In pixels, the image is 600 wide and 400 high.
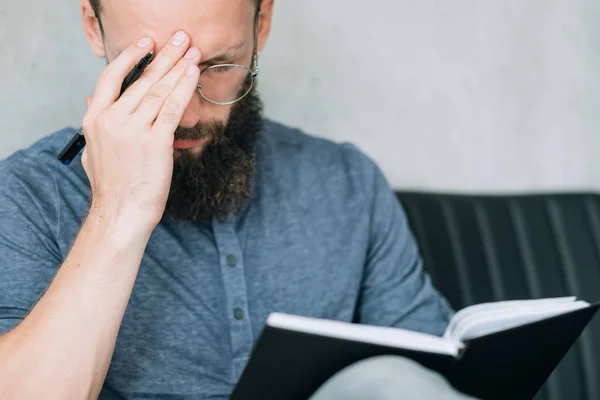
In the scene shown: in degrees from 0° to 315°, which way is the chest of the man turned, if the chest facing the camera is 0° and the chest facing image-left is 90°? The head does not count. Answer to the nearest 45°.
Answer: approximately 0°
